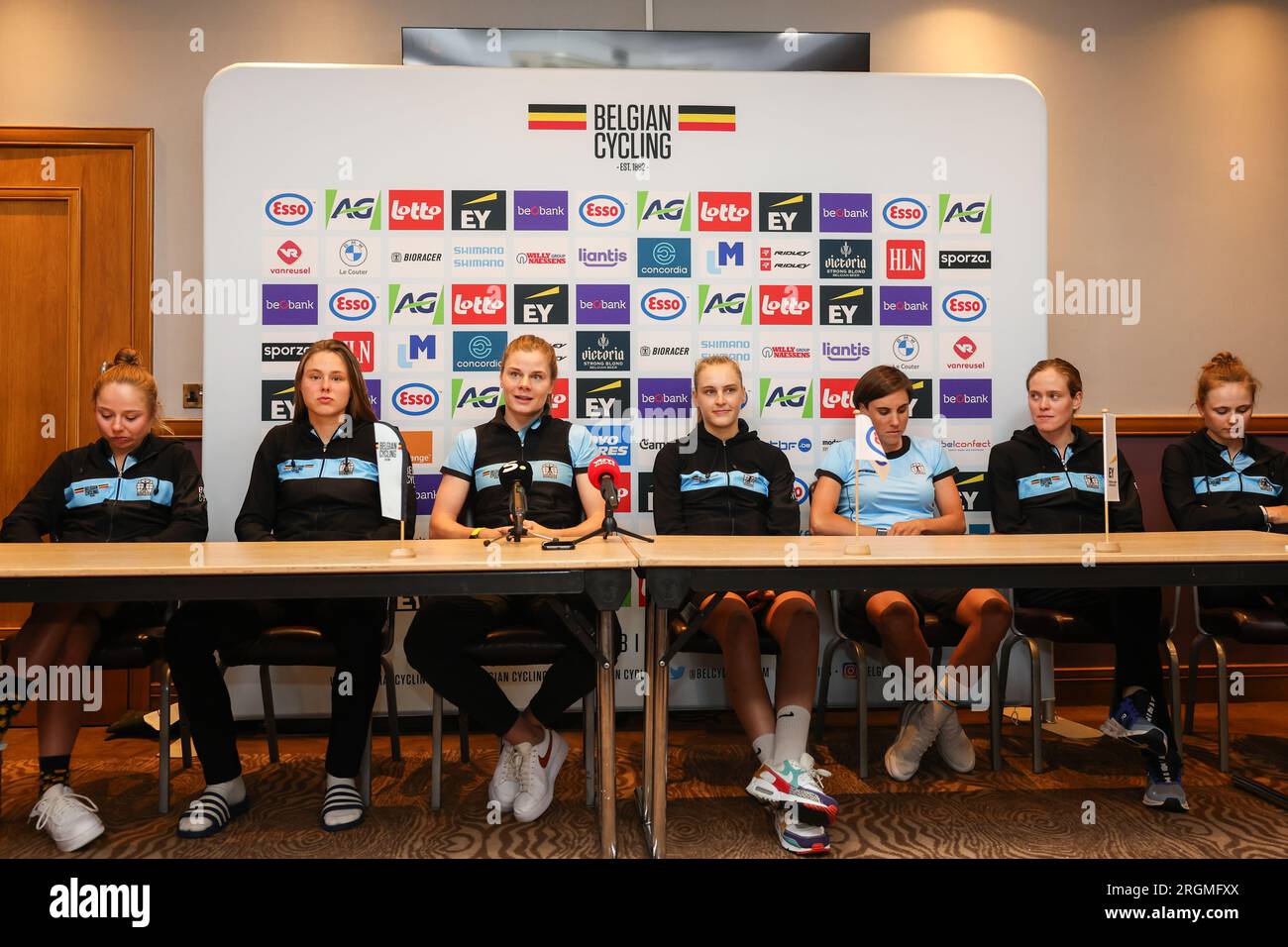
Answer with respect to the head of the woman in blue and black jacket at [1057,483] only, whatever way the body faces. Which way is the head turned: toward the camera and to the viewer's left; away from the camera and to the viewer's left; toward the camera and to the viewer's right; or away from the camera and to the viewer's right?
toward the camera and to the viewer's left

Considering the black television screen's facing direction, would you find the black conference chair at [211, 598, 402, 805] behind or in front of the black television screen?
in front

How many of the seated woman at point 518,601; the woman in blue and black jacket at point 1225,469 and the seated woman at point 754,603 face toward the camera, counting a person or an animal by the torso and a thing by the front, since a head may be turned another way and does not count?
3

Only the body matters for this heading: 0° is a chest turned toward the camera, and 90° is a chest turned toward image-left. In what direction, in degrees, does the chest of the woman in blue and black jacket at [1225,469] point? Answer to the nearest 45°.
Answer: approximately 0°

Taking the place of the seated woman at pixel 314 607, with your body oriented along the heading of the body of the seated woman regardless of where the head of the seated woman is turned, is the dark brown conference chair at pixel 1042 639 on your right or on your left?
on your left

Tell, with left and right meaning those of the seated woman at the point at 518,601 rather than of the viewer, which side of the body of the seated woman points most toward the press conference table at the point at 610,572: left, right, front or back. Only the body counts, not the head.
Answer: front

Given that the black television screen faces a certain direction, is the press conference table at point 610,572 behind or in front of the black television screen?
in front

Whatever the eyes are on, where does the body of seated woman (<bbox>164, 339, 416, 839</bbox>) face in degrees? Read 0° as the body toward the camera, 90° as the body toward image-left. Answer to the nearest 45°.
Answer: approximately 0°

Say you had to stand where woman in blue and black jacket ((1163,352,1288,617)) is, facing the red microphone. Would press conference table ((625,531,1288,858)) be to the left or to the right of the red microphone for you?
left
